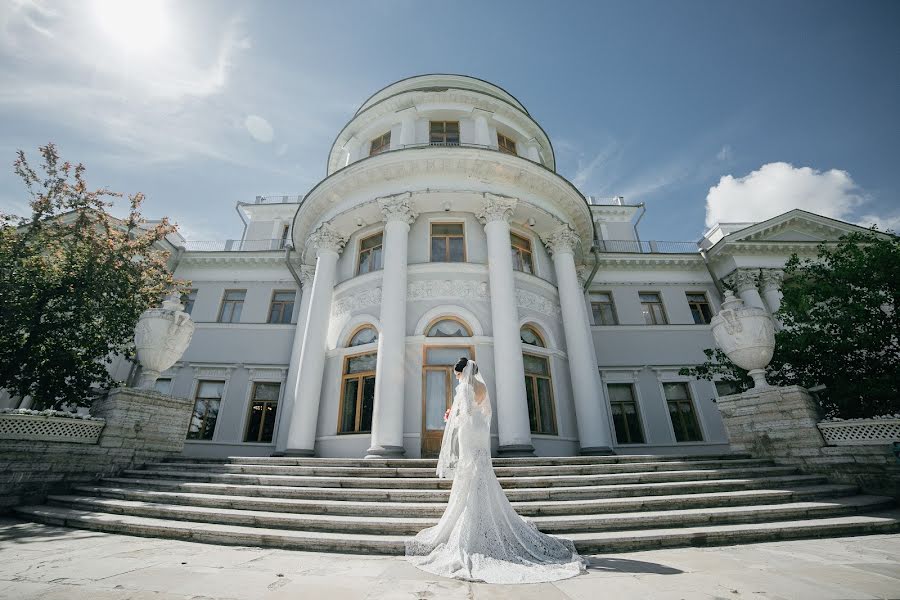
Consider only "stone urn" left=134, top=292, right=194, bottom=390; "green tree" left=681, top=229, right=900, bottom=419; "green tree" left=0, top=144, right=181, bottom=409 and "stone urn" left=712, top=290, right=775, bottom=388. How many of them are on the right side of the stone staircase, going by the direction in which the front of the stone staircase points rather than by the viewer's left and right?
2

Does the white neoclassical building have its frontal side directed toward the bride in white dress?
yes

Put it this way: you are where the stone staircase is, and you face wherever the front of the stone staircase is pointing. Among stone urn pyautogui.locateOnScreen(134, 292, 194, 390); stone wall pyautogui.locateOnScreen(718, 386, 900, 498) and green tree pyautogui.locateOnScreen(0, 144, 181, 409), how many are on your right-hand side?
2

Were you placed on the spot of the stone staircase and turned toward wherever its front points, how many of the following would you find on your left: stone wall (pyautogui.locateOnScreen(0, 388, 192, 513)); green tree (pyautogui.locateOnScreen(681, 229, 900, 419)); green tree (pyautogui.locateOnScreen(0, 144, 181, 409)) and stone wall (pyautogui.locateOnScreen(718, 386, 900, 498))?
2

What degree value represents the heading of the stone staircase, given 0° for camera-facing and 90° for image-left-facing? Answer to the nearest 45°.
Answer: approximately 0°

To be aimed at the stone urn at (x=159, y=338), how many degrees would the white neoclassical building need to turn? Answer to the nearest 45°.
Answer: approximately 45° to its right

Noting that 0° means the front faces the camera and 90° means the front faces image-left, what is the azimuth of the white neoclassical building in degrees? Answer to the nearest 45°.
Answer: approximately 0°

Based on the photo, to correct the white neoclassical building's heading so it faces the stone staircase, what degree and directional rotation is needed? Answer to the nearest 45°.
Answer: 0° — it already faces it

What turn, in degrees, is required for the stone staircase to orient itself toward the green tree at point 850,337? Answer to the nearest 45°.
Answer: approximately 90° to its left

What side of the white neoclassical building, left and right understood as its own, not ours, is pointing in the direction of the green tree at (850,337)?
left

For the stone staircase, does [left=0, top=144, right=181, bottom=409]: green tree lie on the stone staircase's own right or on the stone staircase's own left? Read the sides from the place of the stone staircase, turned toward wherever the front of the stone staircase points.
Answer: on the stone staircase's own right

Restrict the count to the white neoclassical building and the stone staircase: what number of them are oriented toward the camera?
2

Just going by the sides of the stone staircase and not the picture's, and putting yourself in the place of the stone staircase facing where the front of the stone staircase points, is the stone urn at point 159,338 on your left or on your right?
on your right
